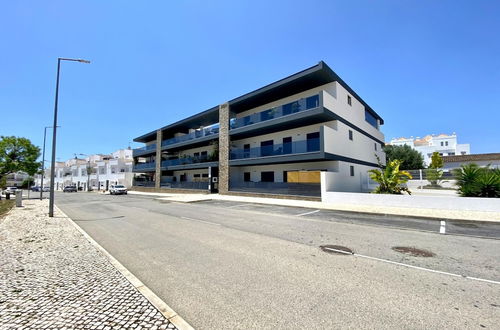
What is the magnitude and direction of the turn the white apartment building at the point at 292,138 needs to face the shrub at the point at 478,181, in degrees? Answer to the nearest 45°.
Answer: approximately 90° to its left

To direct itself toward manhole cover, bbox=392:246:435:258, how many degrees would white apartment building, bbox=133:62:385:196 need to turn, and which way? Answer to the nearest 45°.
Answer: approximately 45° to its left

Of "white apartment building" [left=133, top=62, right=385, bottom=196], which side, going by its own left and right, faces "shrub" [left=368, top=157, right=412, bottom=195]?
left

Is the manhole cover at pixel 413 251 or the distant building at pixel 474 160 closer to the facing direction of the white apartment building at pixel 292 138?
the manhole cover

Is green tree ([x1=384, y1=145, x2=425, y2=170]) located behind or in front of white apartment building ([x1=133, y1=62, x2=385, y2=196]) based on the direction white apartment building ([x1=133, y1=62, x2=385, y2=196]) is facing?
behind

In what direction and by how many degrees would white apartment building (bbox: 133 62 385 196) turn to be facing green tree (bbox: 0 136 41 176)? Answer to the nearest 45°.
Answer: approximately 45° to its right

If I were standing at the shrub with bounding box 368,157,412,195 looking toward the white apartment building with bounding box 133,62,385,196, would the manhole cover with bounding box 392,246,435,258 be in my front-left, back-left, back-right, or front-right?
back-left

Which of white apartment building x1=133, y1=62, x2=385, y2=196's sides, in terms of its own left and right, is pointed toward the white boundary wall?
left

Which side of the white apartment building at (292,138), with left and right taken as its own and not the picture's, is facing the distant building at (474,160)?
back

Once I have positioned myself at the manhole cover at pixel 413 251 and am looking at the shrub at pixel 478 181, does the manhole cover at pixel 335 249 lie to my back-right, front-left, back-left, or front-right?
back-left

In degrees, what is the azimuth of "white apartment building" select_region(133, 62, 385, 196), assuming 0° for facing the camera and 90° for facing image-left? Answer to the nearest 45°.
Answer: approximately 45°
